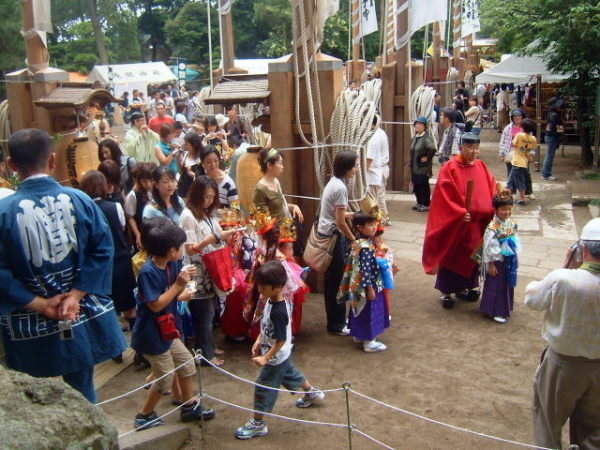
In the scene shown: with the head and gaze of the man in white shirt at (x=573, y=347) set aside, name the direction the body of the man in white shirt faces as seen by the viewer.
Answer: away from the camera

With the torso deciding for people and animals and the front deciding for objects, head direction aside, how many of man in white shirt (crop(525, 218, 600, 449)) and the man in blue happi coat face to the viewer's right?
0

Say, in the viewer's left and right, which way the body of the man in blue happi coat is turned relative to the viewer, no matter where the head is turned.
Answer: facing away from the viewer

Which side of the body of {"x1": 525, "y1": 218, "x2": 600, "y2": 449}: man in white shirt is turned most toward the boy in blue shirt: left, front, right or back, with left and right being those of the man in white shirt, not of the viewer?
left

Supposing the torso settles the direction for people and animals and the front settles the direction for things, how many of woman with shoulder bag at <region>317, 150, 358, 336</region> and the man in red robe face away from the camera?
0

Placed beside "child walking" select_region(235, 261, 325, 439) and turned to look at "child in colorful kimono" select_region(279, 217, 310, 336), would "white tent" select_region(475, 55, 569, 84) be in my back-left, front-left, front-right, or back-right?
front-right

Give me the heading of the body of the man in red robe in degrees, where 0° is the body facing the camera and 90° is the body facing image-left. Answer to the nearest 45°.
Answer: approximately 315°

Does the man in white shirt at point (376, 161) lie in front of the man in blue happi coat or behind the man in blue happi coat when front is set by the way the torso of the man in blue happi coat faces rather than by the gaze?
in front

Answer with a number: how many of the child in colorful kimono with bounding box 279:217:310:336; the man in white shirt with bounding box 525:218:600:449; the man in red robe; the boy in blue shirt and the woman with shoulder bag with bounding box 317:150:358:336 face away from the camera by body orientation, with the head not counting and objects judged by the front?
1

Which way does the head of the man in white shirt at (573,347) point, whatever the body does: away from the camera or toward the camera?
away from the camera
